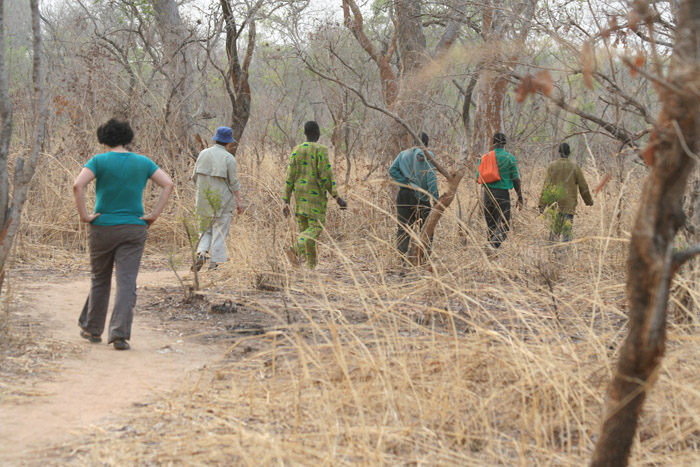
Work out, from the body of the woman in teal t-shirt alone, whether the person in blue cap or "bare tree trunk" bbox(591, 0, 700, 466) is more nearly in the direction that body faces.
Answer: the person in blue cap

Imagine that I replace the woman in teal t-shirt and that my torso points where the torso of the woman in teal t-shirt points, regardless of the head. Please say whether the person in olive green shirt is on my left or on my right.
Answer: on my right

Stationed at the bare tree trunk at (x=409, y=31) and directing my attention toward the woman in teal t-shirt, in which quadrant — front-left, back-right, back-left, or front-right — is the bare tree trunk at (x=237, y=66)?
front-right

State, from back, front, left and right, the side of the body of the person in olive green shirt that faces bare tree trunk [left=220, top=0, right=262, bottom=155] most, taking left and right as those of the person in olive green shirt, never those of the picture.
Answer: left

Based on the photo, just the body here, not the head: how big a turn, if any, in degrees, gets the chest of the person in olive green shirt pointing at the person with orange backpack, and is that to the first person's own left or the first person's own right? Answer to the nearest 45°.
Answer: approximately 135° to the first person's own left

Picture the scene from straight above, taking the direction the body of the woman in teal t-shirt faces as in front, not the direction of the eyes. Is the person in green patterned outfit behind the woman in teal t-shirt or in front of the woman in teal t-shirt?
in front

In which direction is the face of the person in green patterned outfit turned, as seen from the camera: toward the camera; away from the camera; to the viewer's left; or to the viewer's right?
away from the camera

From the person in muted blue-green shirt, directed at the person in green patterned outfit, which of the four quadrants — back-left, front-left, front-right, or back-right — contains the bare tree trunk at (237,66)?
front-right

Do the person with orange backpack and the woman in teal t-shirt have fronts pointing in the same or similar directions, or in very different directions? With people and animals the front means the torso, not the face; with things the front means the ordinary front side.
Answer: same or similar directions

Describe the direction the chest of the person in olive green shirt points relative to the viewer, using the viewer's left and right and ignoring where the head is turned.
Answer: facing away from the viewer

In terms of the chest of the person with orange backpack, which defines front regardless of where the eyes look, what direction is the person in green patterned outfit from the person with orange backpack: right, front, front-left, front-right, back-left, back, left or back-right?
back-left

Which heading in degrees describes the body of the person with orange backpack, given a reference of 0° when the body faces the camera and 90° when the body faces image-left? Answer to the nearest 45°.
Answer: approximately 180°

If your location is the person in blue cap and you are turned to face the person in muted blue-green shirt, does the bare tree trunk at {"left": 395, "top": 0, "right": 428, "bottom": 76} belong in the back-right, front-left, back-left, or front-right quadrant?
front-left

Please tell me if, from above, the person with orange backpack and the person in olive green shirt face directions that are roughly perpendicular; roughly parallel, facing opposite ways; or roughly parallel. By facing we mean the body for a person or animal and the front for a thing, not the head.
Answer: roughly parallel

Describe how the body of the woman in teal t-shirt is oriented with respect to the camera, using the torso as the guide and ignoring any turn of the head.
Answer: away from the camera
